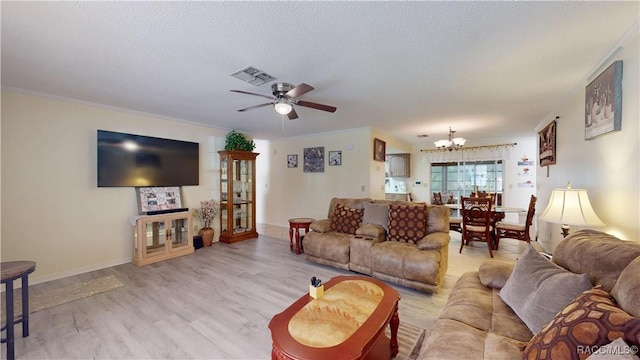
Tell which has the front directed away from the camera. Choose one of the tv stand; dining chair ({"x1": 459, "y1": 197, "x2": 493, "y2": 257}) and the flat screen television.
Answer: the dining chair

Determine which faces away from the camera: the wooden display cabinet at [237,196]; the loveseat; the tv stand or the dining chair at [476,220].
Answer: the dining chair

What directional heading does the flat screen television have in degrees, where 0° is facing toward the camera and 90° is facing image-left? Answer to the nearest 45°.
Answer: approximately 315°

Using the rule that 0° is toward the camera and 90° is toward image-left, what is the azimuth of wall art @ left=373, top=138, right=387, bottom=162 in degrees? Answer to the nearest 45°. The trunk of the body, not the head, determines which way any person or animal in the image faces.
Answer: approximately 315°

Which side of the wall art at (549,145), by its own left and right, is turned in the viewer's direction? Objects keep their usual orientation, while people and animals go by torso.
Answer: left

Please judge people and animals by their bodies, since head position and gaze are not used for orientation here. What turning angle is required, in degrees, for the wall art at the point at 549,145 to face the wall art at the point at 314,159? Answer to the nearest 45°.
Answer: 0° — it already faces it

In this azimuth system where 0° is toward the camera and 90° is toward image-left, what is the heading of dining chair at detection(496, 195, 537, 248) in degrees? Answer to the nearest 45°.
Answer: approximately 90°

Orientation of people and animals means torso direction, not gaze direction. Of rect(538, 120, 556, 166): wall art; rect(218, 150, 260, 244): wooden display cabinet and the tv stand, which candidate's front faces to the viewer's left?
the wall art

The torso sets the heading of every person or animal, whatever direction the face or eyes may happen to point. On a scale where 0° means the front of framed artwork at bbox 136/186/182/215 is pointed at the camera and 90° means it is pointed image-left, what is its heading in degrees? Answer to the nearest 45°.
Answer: approximately 315°

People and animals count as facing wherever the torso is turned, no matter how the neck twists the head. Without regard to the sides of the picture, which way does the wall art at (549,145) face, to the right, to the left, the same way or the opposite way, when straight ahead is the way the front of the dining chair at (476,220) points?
to the left
